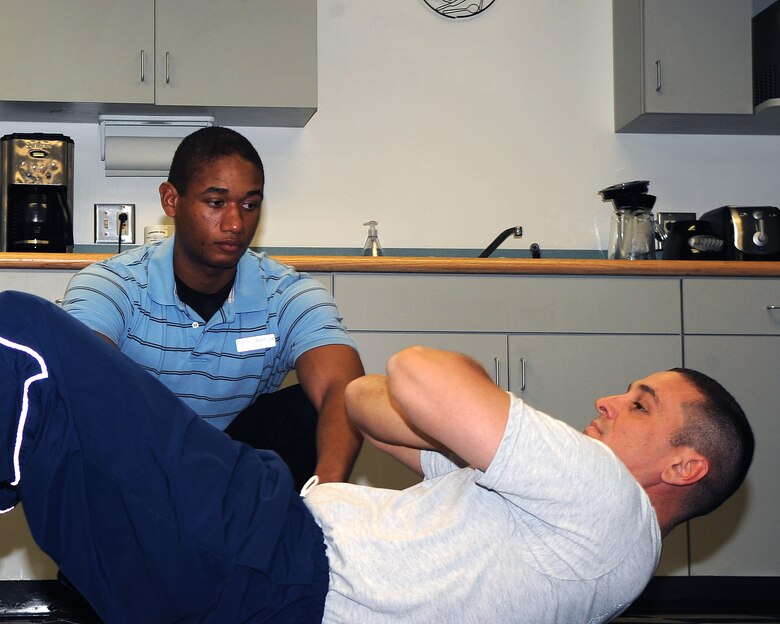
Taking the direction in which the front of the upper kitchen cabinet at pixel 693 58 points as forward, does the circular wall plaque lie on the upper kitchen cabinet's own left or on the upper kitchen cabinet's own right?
on the upper kitchen cabinet's own right

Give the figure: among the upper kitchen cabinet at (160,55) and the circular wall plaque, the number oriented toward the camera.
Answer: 2

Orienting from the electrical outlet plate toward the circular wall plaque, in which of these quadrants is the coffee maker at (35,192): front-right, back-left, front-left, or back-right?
back-right

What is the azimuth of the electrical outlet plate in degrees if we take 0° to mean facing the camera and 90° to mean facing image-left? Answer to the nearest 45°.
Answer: approximately 0°

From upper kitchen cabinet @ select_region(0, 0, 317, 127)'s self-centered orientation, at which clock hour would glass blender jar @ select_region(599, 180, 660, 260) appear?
The glass blender jar is roughly at 9 o'clock from the upper kitchen cabinet.

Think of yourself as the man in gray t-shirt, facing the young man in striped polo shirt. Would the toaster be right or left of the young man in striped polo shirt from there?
right

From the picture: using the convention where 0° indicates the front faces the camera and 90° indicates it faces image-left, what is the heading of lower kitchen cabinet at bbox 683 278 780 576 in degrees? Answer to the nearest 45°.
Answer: approximately 0°

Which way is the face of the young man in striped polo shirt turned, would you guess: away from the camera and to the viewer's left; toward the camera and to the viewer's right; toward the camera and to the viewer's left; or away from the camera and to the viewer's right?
toward the camera and to the viewer's right

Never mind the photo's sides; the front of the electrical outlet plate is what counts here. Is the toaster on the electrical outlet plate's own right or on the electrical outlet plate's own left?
on the electrical outlet plate's own left

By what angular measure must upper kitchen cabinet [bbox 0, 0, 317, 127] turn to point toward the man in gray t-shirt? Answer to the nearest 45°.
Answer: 0° — it already faces them

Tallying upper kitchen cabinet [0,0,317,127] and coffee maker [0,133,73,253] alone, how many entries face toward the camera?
2
